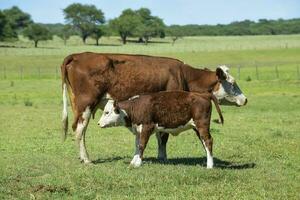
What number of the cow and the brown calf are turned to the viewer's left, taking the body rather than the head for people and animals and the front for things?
1

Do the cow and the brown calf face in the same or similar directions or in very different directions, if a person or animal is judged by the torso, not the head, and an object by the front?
very different directions

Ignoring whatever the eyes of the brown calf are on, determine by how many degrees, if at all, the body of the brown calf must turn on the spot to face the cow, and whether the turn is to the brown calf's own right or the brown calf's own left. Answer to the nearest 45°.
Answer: approximately 45° to the brown calf's own right

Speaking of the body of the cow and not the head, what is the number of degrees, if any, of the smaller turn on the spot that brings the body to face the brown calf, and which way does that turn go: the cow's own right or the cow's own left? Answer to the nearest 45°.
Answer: approximately 45° to the cow's own right

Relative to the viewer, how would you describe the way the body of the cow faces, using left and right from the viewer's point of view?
facing to the right of the viewer

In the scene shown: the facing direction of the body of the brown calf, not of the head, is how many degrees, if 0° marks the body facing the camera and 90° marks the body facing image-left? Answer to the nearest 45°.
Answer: approximately 90°
